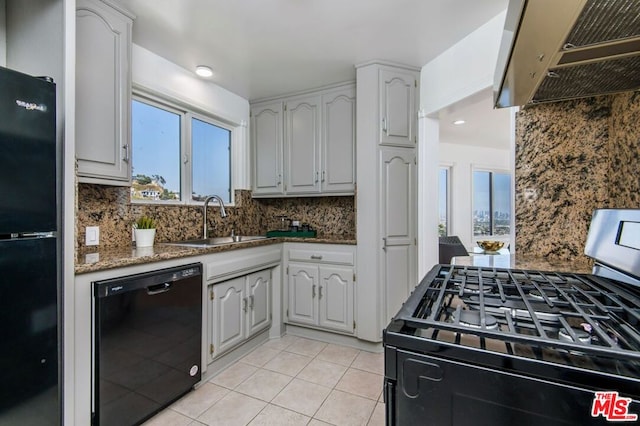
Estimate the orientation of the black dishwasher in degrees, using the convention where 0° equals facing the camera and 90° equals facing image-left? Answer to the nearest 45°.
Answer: approximately 315°

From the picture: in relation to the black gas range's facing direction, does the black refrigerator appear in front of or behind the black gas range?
in front

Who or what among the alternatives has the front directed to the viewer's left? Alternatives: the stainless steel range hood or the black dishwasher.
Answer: the stainless steel range hood

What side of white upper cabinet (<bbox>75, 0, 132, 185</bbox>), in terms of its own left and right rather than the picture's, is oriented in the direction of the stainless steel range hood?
front

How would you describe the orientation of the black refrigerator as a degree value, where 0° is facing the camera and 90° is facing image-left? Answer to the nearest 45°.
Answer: approximately 315°

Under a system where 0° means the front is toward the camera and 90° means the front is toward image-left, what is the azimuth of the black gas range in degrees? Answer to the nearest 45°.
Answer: approximately 90°

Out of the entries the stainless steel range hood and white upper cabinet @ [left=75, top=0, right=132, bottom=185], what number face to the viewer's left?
1

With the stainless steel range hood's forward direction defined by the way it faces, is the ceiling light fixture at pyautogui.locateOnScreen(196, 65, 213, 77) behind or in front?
in front

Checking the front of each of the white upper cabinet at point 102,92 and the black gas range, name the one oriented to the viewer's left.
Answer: the black gas range
